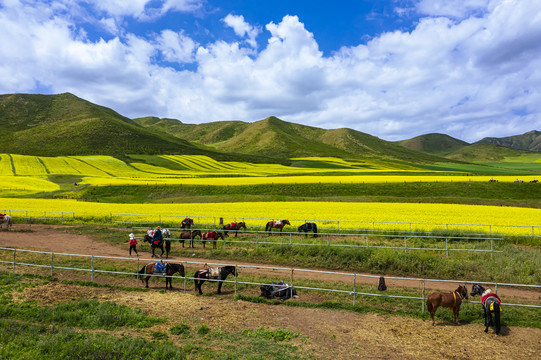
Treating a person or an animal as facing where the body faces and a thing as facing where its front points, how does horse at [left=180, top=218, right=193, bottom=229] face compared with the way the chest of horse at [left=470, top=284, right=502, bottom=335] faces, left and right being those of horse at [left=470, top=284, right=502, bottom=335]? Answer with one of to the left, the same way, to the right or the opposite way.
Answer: to the right

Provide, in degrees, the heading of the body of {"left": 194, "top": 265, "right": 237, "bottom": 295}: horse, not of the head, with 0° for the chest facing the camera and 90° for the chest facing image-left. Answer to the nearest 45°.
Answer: approximately 270°

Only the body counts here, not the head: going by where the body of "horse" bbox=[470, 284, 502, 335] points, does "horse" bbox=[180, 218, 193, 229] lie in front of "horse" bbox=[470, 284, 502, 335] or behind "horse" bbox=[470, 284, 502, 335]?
in front

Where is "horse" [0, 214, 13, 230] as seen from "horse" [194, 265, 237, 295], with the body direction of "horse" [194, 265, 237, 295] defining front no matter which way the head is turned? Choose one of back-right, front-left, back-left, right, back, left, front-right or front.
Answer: back-left

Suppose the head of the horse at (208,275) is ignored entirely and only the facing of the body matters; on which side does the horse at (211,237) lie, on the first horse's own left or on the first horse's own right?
on the first horse's own left

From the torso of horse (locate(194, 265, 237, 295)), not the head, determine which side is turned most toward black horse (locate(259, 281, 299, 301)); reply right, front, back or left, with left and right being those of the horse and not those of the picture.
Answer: front

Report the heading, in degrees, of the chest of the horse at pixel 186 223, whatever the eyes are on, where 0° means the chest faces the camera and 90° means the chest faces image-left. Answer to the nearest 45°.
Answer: approximately 270°

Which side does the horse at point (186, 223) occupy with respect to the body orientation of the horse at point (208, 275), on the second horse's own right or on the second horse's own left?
on the second horse's own left

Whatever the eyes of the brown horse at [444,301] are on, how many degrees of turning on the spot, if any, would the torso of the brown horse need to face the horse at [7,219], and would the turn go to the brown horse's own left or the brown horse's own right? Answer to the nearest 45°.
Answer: approximately 180°

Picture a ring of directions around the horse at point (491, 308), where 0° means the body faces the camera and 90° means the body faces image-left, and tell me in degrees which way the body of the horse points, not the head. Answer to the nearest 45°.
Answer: approximately 135°

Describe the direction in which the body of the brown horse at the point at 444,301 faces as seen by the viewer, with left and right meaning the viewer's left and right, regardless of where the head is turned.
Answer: facing to the right of the viewer

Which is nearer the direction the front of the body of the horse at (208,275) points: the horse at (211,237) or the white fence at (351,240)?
the white fence
